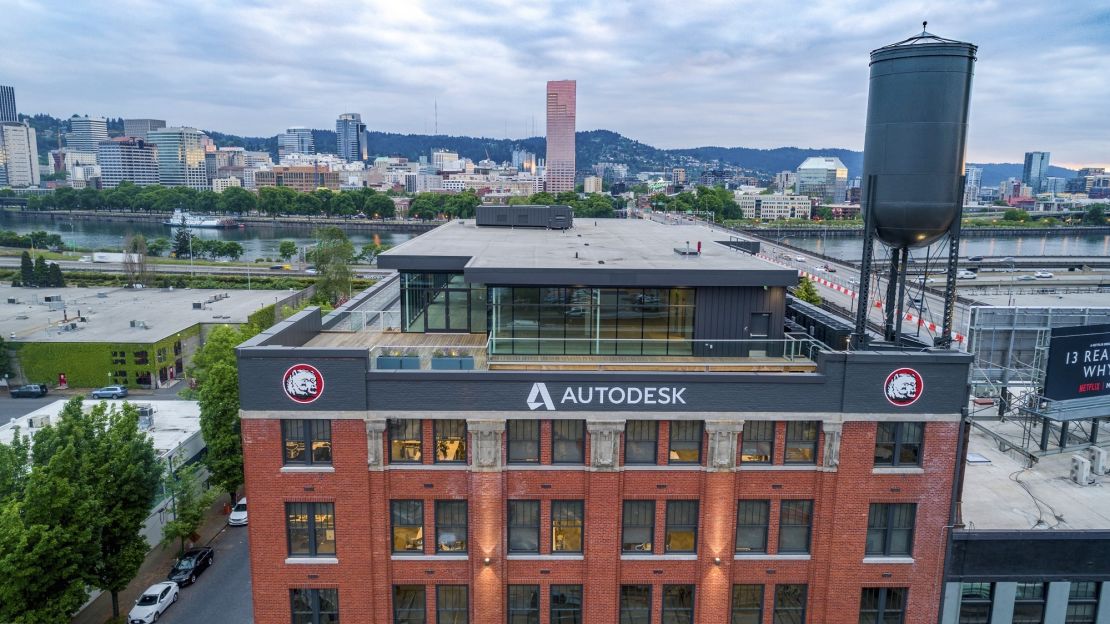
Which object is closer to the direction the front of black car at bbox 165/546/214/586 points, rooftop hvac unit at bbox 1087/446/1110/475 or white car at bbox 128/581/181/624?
the white car

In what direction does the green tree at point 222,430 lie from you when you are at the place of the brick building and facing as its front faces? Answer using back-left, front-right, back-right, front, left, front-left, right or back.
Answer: back-right

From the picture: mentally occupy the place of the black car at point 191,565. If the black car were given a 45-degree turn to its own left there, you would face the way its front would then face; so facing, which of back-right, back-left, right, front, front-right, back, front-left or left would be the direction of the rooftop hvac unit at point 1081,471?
front-left

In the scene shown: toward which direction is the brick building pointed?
toward the camera

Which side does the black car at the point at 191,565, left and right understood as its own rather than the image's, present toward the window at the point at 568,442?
left

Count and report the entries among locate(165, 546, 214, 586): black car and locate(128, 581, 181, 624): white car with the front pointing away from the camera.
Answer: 0

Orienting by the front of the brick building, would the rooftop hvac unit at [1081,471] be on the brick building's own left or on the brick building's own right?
on the brick building's own left

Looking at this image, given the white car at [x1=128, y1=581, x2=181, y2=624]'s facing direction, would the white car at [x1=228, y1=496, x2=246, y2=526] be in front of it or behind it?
behind

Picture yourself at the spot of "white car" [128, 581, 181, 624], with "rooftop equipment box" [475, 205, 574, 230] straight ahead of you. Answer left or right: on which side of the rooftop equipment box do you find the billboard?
right

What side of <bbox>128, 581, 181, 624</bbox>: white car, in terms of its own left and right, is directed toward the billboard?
left

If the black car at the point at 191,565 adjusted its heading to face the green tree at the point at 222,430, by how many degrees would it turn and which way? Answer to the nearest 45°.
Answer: approximately 135° to its right

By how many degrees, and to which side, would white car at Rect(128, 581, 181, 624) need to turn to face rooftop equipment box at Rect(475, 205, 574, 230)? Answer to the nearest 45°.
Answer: approximately 135° to its left

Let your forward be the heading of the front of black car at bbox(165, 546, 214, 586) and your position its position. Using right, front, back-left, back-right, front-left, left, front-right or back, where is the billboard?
left

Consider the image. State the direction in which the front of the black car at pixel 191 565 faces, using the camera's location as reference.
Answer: facing the viewer and to the left of the viewer
